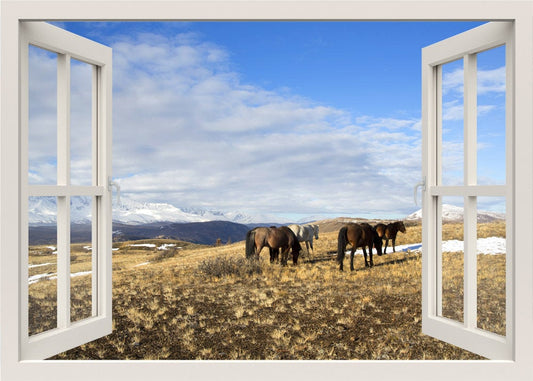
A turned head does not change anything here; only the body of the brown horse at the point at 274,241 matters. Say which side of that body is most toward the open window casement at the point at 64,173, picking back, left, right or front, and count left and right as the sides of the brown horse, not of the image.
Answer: right

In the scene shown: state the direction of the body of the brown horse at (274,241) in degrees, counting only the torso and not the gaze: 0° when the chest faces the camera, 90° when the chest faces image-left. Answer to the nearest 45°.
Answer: approximately 270°

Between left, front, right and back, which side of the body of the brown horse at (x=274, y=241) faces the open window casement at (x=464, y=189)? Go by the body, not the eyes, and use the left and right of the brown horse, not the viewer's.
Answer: right

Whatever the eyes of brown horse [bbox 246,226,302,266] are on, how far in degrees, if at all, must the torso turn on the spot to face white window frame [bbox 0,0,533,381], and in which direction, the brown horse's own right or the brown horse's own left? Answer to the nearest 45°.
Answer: approximately 90° to the brown horse's own right
